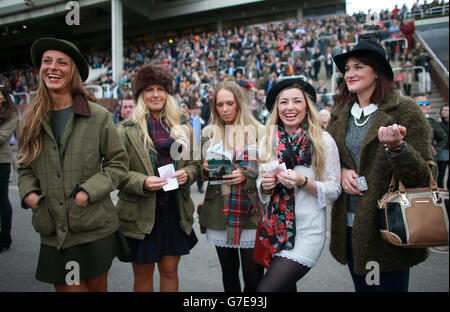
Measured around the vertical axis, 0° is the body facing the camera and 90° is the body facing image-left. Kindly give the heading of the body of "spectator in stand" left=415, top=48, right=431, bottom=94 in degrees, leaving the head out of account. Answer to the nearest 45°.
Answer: approximately 0°

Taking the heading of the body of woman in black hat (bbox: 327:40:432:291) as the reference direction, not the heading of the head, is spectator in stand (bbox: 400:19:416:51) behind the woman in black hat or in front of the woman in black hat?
behind

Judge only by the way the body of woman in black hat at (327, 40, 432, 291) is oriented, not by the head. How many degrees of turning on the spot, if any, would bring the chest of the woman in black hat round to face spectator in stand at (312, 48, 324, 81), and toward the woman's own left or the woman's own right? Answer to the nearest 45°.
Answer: approximately 135° to the woman's own right

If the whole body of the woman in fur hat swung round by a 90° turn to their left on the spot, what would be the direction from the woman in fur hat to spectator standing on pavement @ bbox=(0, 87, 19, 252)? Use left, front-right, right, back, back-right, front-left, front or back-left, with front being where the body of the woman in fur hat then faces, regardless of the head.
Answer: back-left

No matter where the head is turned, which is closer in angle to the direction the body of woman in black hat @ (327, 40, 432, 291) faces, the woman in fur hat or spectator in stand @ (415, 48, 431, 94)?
the woman in fur hat

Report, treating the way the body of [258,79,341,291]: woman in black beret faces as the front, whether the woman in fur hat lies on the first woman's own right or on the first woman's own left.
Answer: on the first woman's own right

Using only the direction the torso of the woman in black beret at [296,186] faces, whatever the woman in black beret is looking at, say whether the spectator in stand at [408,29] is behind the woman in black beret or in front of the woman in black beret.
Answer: behind
